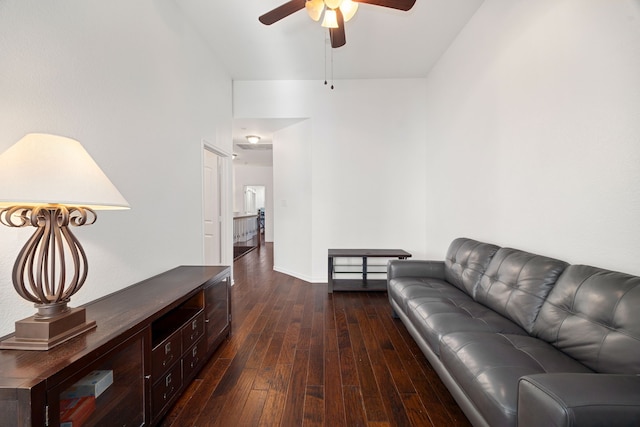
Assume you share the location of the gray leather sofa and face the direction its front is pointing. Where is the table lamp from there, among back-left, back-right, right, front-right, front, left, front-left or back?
front

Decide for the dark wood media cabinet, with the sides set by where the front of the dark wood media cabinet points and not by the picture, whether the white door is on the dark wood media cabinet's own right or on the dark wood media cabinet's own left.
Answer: on the dark wood media cabinet's own left

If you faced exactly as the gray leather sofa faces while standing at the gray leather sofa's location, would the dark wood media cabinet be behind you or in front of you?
in front

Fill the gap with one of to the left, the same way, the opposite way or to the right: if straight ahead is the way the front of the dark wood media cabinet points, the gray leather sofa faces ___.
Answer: the opposite way

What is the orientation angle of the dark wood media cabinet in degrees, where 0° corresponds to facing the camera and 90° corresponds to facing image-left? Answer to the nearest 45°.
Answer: approximately 315°

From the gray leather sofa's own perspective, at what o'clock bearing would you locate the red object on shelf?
The red object on shelf is roughly at 12 o'clock from the gray leather sofa.

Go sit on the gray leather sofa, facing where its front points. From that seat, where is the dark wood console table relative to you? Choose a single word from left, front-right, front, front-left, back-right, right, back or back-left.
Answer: right

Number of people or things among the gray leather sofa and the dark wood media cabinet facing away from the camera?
0

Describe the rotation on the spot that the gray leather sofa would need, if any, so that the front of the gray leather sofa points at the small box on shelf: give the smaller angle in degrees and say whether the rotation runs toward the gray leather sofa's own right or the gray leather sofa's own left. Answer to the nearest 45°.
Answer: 0° — it already faces it

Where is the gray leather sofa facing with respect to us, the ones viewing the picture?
facing the viewer and to the left of the viewer

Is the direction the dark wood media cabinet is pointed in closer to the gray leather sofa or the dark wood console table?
the gray leather sofa
